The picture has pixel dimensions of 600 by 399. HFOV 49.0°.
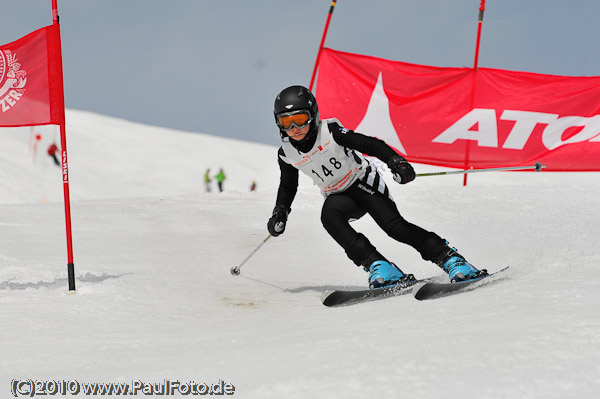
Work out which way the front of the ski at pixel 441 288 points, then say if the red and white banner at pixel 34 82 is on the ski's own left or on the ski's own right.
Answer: on the ski's own right

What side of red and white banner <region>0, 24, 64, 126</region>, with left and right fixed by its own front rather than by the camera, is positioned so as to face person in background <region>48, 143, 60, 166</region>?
back

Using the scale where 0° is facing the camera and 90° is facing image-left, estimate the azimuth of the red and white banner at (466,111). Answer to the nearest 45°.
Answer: approximately 0°

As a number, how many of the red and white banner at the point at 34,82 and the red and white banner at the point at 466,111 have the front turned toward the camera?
2

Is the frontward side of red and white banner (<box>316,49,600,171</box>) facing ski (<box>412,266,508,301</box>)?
yes

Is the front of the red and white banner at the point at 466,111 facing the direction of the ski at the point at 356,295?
yes

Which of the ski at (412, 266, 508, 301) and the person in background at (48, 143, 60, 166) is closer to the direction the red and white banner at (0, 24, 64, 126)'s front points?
the ski

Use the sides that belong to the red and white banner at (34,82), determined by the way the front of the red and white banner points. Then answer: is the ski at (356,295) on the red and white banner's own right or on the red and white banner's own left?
on the red and white banner's own left

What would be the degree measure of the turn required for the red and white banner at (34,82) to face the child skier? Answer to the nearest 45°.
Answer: approximately 45° to its left
